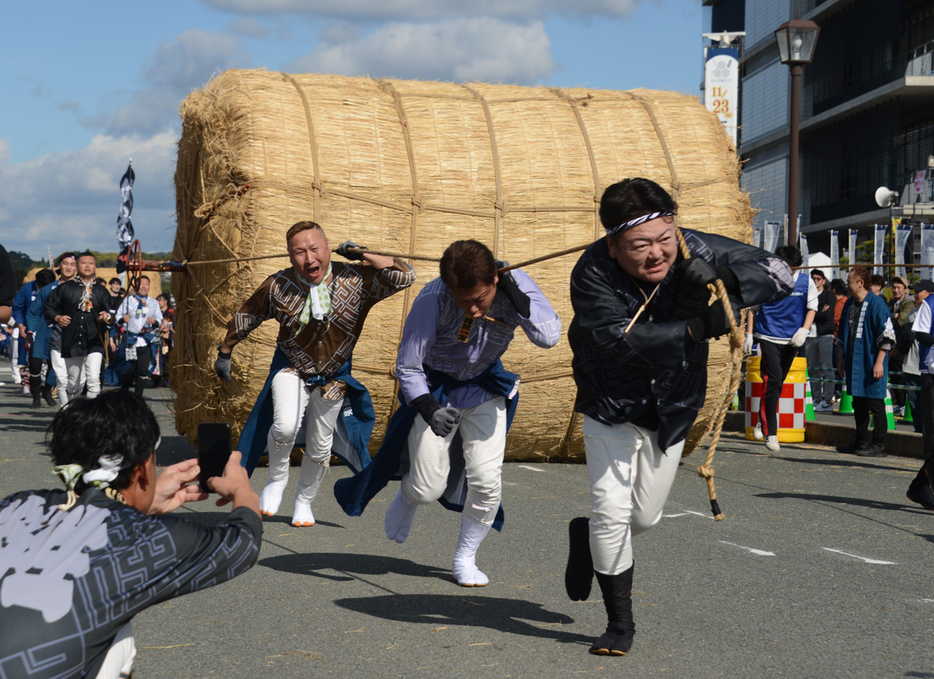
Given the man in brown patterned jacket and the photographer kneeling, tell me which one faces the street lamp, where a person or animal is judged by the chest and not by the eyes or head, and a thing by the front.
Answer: the photographer kneeling

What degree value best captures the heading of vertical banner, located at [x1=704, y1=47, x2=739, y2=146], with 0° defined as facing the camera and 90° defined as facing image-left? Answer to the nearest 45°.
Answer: approximately 0°

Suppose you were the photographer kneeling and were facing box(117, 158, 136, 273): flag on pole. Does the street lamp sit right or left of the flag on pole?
right

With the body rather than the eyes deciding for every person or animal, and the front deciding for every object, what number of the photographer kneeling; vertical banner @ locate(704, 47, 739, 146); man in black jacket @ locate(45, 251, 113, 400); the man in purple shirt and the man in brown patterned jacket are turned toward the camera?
4

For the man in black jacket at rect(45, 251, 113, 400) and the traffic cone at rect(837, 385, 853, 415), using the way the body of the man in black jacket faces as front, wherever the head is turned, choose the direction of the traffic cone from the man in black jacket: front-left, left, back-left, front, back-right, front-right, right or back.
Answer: left

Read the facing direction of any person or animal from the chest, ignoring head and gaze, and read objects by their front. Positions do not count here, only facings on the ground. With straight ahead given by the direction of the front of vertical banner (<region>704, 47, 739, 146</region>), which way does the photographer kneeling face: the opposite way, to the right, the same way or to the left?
the opposite way

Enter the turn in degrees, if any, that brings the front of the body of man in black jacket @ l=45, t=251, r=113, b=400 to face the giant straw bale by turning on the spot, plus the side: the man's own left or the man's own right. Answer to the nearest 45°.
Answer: approximately 45° to the man's own left

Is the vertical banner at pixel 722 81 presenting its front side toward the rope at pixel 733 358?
yes

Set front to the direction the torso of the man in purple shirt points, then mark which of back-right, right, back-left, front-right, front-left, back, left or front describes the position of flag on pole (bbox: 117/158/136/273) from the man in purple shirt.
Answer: back-right

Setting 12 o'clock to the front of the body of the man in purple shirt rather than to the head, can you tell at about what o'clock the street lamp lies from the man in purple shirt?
The street lamp is roughly at 7 o'clock from the man in purple shirt.

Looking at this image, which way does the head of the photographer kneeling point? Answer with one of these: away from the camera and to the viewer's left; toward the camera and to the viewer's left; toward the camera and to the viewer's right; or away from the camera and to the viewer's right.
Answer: away from the camera and to the viewer's right

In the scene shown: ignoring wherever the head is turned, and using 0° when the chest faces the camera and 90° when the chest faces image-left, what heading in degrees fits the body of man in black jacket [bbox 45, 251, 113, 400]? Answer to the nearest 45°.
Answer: approximately 0°

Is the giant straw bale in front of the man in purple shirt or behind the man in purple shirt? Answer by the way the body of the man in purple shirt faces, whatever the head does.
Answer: behind

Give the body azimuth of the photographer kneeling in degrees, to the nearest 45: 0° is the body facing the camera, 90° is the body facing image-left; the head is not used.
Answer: approximately 225°

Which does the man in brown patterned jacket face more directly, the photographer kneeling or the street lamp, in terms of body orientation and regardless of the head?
the photographer kneeling
